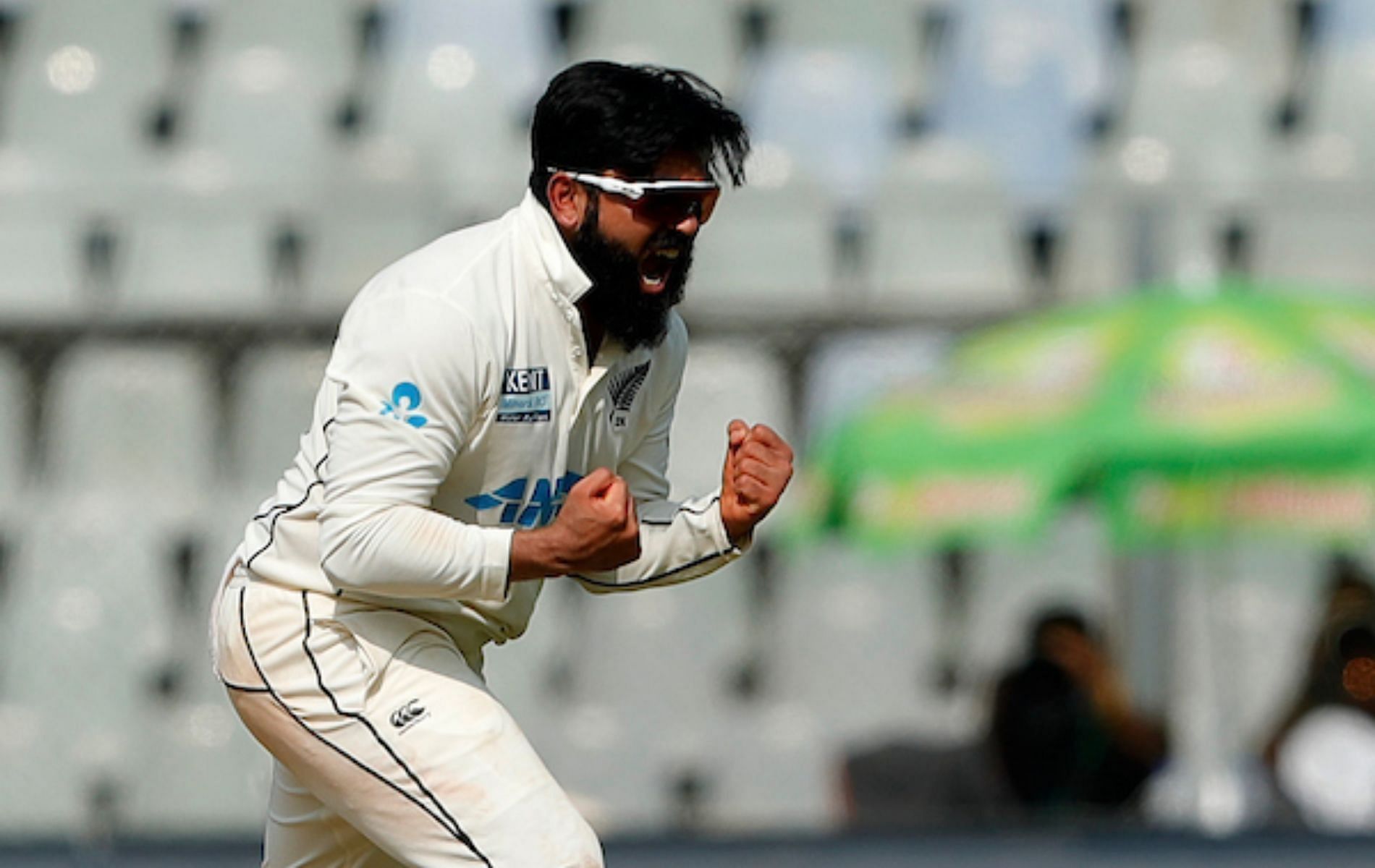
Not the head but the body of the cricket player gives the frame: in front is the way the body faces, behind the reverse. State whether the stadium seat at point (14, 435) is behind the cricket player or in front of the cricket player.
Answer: behind

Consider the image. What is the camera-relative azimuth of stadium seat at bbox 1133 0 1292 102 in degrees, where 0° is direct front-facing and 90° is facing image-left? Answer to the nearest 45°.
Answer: approximately 0°

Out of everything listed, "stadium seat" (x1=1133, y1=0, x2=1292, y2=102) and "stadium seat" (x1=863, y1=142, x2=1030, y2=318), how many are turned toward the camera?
2

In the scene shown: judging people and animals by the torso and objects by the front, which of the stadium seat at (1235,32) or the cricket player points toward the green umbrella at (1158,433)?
the stadium seat

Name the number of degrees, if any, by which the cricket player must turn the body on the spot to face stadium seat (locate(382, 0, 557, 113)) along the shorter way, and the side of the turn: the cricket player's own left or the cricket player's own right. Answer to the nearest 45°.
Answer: approximately 135° to the cricket player's own left

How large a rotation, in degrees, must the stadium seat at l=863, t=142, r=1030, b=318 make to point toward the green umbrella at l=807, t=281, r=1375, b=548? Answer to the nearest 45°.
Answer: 0° — it already faces it
